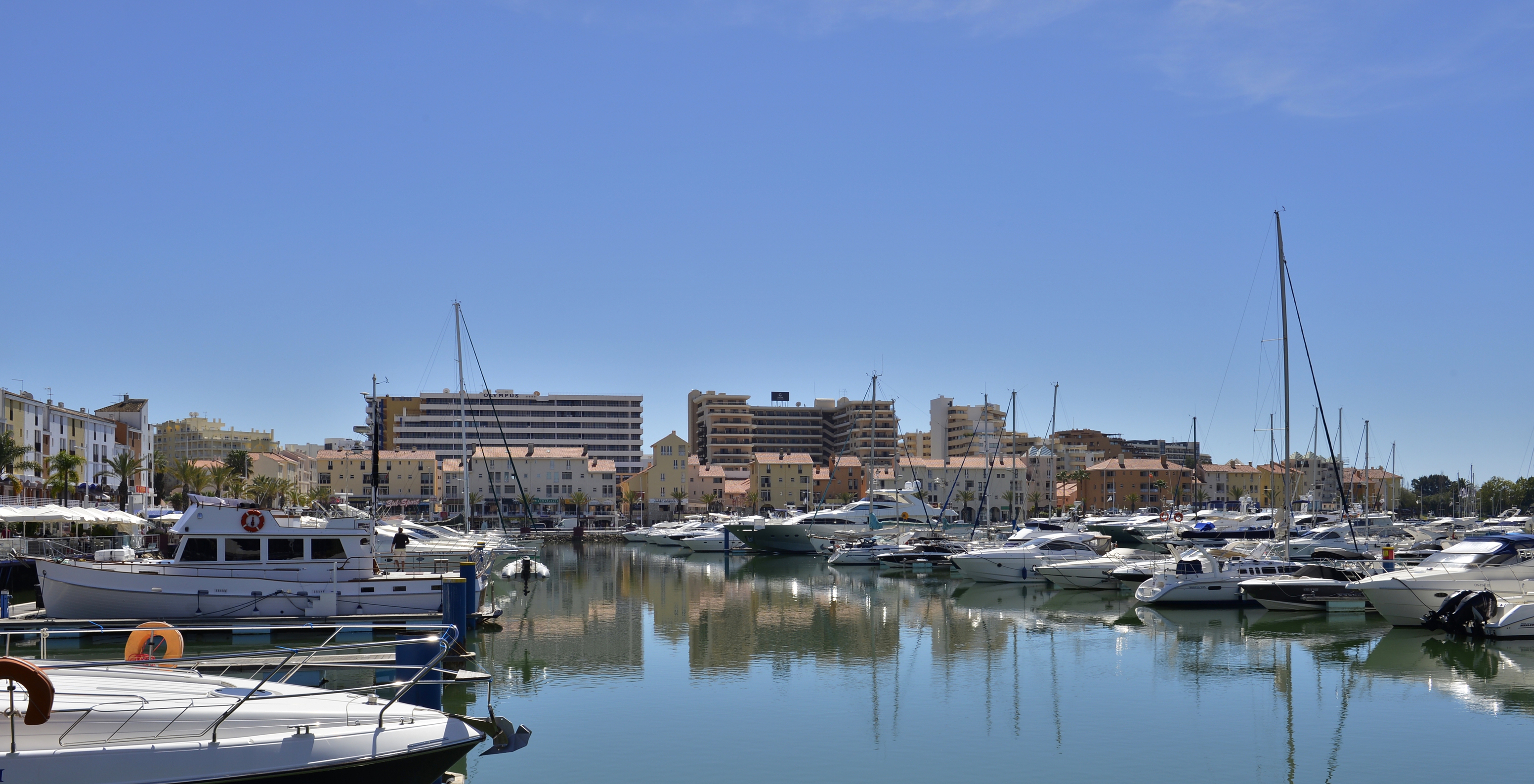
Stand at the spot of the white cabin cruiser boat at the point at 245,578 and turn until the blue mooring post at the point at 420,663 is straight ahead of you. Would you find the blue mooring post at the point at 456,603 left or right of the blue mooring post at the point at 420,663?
left

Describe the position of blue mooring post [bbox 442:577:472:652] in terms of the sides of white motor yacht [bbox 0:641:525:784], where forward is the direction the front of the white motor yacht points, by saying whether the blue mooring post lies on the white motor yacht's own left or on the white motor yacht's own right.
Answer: on the white motor yacht's own left

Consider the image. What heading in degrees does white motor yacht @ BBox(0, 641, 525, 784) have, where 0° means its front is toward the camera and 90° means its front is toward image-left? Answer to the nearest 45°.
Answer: approximately 270°

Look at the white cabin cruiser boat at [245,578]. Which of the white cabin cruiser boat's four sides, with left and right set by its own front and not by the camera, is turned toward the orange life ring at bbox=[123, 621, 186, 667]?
left

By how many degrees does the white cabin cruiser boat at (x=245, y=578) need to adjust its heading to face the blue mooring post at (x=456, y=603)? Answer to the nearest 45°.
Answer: approximately 135° to its left

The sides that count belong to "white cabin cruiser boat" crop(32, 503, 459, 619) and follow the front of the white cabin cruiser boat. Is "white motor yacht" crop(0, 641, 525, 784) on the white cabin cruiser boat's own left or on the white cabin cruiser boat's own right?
on the white cabin cruiser boat's own left

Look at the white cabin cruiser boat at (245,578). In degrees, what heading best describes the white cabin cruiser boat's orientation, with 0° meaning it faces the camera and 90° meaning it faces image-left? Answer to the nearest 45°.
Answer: approximately 90°

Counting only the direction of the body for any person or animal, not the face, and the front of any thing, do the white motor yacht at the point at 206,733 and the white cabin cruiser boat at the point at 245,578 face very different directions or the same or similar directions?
very different directions

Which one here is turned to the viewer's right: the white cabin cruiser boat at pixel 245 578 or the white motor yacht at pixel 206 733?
the white motor yacht

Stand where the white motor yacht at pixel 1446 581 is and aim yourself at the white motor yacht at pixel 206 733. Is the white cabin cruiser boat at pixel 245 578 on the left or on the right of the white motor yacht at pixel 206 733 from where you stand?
right

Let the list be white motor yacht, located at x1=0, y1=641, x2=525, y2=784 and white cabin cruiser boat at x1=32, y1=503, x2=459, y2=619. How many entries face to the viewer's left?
1
